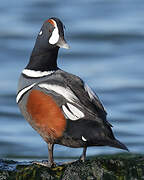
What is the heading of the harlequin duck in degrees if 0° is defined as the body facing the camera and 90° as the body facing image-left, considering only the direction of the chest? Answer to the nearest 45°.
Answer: approximately 90°
